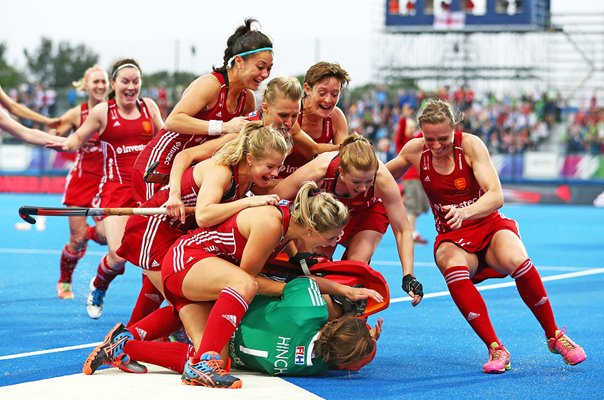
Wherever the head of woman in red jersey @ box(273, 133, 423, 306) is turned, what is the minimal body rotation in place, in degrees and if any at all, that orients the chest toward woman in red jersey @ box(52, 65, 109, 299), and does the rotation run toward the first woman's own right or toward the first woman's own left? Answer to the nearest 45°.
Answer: approximately 135° to the first woman's own right

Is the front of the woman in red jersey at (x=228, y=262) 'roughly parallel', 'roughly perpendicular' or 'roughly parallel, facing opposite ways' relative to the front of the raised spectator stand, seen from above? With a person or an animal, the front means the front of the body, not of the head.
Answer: roughly perpendicular

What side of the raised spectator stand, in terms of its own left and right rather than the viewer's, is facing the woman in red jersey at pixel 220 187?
front

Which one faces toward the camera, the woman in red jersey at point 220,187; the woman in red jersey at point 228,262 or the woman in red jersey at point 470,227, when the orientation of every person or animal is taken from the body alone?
the woman in red jersey at point 470,227

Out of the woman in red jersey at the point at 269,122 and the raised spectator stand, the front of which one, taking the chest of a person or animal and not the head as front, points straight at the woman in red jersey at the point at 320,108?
the raised spectator stand

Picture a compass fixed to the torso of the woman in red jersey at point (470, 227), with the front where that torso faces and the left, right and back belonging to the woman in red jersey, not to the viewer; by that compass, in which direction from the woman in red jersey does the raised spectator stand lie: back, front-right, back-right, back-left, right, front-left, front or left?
back

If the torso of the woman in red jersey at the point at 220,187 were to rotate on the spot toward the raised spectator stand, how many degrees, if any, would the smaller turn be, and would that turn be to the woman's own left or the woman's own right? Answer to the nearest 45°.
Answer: approximately 90° to the woman's own left

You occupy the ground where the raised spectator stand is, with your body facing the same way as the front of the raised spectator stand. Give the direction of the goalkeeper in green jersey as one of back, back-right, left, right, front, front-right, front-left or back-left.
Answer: front

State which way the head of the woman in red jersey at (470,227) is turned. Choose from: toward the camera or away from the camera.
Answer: toward the camera

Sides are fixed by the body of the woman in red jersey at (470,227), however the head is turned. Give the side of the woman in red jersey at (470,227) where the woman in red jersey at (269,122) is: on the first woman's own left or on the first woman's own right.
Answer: on the first woman's own right

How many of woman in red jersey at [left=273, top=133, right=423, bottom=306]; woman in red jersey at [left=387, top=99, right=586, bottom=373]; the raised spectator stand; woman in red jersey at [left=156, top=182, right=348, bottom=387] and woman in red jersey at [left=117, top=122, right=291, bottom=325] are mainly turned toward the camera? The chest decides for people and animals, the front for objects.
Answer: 3

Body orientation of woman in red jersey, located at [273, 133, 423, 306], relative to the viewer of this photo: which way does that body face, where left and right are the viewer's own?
facing the viewer

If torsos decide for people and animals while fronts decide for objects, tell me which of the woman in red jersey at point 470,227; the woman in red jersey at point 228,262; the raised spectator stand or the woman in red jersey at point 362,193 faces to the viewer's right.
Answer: the woman in red jersey at point 228,262

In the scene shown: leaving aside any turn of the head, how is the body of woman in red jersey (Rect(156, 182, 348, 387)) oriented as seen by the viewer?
to the viewer's right

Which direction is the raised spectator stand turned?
toward the camera

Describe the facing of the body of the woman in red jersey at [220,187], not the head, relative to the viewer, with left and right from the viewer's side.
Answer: facing to the right of the viewer

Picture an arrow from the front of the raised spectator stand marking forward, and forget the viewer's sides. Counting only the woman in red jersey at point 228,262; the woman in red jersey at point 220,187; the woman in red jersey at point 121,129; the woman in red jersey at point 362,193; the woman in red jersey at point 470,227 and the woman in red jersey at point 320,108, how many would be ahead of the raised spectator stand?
6

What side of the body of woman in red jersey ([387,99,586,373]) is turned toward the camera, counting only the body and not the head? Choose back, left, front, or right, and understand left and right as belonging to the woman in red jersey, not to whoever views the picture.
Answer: front
